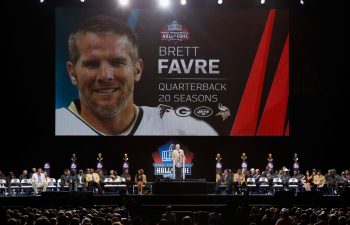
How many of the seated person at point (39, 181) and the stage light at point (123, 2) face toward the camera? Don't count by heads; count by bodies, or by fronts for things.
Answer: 2

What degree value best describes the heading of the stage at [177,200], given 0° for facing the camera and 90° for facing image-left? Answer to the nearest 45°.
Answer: approximately 0°
